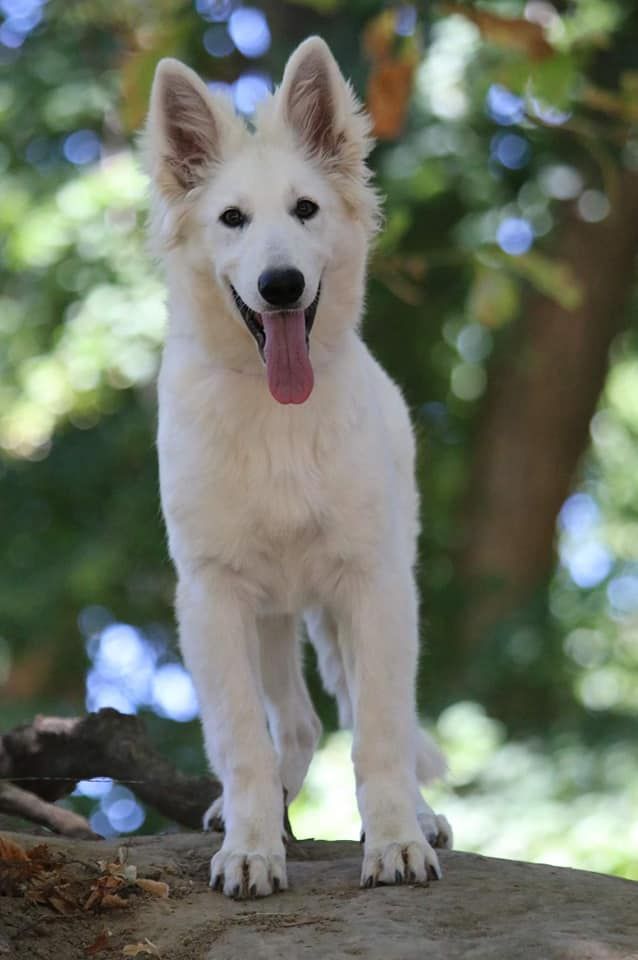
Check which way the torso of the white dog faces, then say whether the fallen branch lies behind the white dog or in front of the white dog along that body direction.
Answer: behind

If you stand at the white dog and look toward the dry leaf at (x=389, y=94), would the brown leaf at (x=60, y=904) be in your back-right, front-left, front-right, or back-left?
back-left

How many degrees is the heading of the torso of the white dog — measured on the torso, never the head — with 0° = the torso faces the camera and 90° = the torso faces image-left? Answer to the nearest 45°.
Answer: approximately 0°
